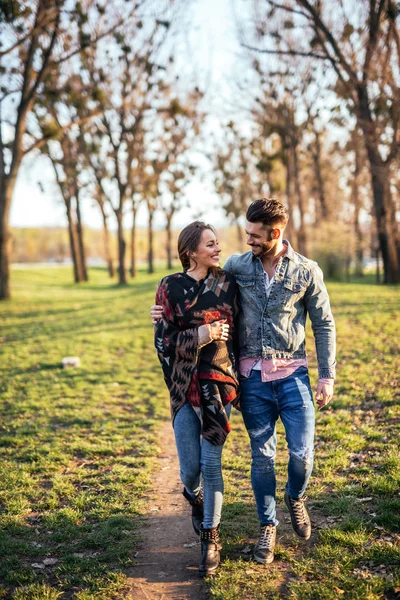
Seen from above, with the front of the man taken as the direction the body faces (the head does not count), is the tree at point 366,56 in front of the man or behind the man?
behind

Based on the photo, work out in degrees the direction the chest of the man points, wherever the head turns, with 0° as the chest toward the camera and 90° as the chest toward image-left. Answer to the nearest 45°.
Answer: approximately 0°
